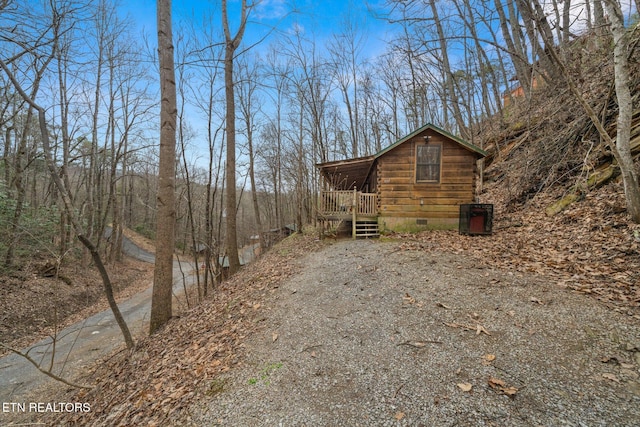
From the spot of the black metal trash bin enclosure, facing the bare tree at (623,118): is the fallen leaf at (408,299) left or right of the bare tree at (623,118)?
right

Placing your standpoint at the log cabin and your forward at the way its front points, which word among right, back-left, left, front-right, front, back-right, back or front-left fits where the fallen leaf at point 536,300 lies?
left

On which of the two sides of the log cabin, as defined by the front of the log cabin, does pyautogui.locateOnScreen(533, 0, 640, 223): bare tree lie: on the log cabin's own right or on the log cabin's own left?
on the log cabin's own left

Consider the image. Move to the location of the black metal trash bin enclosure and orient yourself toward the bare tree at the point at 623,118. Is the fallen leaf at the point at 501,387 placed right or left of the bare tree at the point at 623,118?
right

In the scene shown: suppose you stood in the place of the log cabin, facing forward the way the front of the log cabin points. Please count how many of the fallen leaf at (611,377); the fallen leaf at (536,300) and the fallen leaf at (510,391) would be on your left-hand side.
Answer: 3

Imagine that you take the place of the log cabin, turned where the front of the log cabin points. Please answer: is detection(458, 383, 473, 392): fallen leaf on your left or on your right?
on your left

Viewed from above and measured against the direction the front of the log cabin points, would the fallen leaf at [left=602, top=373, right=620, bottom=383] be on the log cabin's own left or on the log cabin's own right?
on the log cabin's own left
